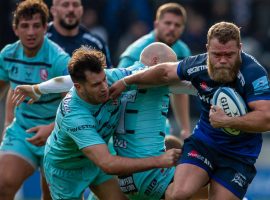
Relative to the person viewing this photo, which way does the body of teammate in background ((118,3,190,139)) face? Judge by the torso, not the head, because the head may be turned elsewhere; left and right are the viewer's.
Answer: facing the viewer and to the right of the viewer

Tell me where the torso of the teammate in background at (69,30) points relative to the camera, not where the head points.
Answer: toward the camera

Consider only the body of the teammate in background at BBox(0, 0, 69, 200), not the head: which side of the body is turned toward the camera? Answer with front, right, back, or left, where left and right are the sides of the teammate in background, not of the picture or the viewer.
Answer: front

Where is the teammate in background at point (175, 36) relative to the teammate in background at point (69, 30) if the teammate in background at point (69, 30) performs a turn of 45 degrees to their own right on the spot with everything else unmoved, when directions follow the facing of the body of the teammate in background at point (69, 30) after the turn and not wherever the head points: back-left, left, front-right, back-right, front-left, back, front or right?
back-left

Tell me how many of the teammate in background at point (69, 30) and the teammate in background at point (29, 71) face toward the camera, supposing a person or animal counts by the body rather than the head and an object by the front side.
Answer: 2

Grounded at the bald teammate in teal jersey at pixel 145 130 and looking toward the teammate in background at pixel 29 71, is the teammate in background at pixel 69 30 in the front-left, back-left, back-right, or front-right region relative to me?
front-right
